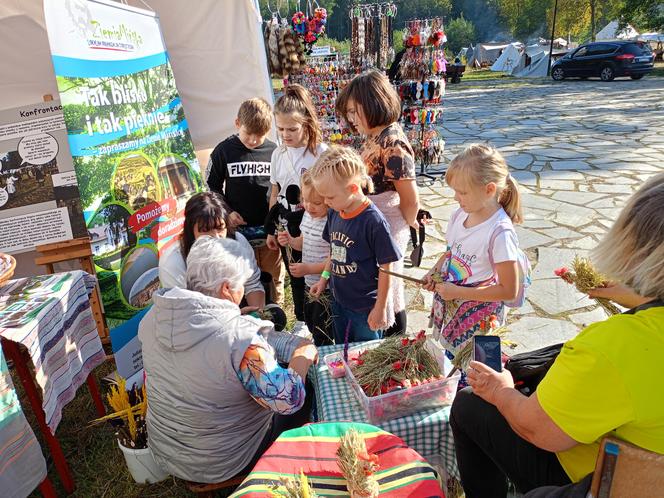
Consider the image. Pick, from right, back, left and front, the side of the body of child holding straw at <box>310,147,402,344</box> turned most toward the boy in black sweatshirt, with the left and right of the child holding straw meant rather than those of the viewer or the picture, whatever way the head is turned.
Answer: right

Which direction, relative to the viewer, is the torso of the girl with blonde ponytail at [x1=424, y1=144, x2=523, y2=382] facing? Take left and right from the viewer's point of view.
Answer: facing the viewer and to the left of the viewer

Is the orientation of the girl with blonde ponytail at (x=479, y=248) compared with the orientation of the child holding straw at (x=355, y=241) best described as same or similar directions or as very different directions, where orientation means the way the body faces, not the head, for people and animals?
same or similar directions

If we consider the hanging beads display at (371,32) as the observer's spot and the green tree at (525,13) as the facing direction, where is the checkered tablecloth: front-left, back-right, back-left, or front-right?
back-right

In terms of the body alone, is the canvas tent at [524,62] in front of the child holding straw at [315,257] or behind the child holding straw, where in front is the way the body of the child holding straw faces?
behind

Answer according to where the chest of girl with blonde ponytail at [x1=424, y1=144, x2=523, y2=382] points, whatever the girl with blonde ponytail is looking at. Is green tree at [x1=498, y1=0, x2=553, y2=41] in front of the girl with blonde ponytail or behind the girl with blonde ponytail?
behind

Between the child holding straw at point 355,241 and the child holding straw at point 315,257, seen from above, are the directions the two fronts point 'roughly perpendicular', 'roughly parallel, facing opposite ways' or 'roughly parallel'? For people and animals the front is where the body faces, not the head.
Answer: roughly parallel

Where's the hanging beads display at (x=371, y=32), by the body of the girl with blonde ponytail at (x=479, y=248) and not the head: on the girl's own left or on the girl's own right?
on the girl's own right

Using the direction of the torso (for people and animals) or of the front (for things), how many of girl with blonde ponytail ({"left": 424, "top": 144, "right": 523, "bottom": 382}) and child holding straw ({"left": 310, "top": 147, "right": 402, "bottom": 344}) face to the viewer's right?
0

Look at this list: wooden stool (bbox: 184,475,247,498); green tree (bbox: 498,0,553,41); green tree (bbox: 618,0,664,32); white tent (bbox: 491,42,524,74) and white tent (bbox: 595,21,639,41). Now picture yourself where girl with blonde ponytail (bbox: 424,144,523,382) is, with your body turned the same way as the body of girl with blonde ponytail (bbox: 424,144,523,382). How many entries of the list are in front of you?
1

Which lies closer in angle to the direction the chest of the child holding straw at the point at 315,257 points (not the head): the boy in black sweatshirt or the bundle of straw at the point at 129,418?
the bundle of straw

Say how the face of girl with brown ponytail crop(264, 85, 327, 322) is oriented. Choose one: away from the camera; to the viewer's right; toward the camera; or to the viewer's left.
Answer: toward the camera

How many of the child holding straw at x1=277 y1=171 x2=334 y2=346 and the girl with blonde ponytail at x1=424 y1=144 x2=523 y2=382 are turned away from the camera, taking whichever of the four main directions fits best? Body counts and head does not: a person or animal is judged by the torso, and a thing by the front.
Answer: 0

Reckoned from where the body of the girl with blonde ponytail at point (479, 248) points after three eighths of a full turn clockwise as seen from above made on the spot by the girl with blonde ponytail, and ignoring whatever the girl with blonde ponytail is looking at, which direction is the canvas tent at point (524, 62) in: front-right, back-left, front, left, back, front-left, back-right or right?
front

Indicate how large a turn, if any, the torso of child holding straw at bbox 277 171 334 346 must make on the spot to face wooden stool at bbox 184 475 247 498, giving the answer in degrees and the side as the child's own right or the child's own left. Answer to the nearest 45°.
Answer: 0° — they already face it

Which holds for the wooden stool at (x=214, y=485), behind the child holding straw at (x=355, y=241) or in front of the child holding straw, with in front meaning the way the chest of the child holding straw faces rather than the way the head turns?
in front

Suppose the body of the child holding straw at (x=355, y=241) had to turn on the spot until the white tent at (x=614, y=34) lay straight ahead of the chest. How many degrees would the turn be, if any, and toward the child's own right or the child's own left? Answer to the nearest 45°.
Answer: approximately 180°
